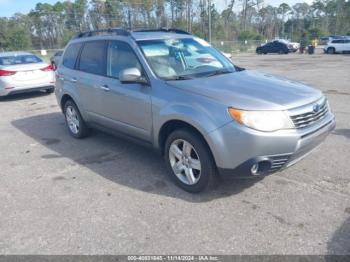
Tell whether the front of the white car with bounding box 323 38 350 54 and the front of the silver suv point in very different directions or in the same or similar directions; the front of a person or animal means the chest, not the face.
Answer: very different directions

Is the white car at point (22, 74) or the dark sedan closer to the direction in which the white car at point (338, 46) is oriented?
the dark sedan

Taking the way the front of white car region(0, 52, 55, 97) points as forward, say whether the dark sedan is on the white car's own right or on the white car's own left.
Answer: on the white car's own right

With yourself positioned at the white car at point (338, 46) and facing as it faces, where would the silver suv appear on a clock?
The silver suv is roughly at 9 o'clock from the white car.

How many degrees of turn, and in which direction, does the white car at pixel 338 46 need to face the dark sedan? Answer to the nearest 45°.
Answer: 0° — it already faces it

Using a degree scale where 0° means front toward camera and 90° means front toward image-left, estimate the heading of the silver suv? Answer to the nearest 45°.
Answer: approximately 315°

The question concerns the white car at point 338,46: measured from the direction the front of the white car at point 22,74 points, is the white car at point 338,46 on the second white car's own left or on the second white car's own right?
on the second white car's own right

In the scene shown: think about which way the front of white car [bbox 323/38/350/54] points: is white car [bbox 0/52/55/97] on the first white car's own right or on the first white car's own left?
on the first white car's own left

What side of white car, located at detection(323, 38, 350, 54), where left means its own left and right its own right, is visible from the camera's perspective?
left

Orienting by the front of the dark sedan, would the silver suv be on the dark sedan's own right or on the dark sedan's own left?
on the dark sedan's own left

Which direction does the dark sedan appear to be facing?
to the viewer's left

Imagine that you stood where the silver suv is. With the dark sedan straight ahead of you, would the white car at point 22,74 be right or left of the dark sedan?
left

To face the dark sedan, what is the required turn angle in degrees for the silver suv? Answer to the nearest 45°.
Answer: approximately 135° to its left
